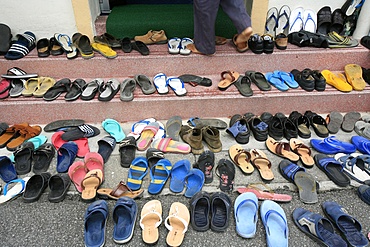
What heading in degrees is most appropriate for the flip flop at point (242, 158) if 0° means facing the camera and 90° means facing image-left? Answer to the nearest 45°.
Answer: approximately 135°

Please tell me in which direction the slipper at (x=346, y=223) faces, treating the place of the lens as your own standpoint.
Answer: facing away from the viewer and to the left of the viewer

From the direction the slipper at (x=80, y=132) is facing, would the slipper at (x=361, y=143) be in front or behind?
in front

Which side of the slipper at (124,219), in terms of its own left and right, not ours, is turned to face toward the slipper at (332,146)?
right

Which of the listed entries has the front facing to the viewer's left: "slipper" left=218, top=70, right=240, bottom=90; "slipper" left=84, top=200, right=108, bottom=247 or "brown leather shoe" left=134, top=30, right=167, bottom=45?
the brown leather shoe

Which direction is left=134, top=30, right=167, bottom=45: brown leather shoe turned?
to the viewer's left
